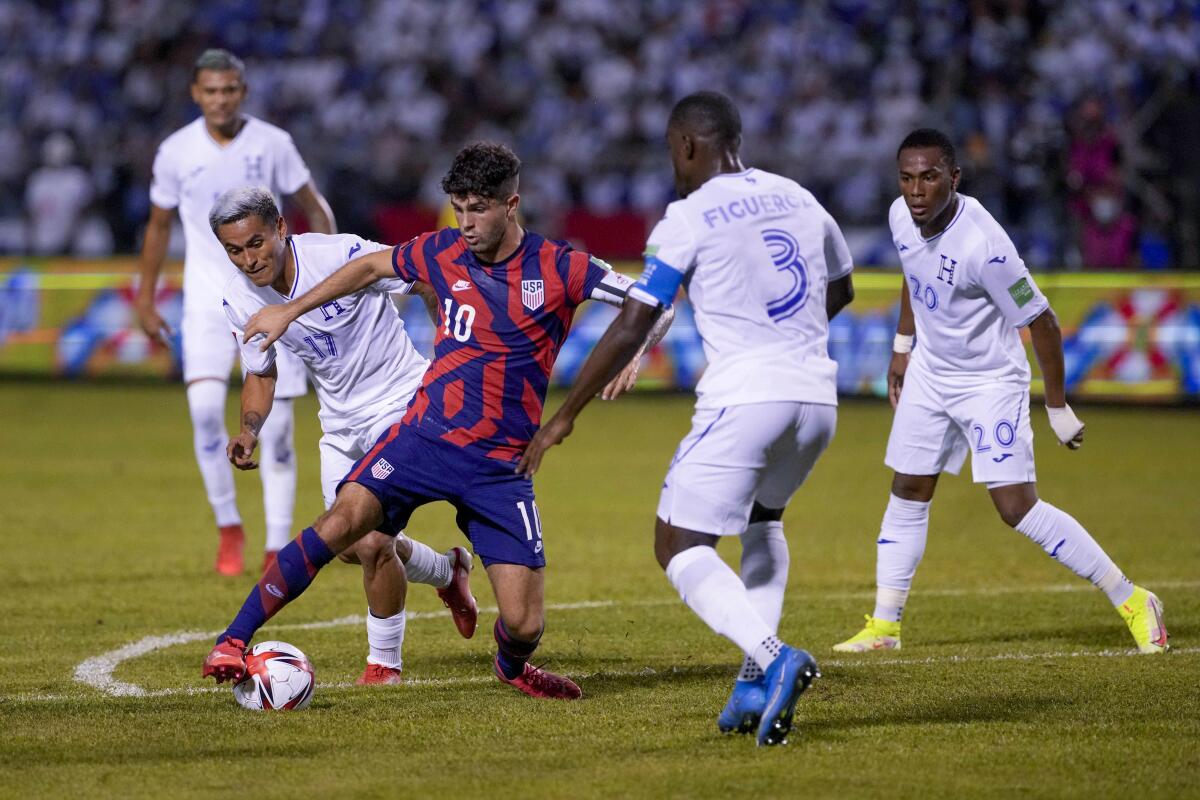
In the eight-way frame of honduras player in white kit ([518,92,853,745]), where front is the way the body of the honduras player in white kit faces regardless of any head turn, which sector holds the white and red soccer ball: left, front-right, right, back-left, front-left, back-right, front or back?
front-left

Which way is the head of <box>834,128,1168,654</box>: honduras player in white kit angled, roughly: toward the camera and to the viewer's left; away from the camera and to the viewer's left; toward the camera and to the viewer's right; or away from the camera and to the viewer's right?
toward the camera and to the viewer's left

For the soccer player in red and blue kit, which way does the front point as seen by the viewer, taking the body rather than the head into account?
toward the camera

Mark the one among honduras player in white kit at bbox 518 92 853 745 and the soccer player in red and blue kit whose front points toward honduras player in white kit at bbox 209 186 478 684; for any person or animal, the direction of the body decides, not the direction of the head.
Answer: honduras player in white kit at bbox 518 92 853 745

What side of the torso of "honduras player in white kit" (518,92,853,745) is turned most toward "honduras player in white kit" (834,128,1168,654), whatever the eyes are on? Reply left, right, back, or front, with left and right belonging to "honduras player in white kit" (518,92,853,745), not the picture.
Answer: right

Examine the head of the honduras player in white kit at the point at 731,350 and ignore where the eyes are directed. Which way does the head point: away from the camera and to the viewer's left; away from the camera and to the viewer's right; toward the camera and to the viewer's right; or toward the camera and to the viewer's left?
away from the camera and to the viewer's left

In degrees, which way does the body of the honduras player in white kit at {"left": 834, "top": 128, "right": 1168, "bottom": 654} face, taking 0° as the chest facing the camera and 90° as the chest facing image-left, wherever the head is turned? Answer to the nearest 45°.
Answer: approximately 45°

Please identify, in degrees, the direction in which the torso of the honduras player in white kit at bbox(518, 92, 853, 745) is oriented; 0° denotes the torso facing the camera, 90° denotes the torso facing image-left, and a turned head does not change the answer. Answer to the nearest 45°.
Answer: approximately 135°

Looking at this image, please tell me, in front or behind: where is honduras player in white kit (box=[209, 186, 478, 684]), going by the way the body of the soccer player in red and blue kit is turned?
behind

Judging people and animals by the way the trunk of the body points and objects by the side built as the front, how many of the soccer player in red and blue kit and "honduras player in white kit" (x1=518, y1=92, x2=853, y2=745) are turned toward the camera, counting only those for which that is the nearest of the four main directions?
1

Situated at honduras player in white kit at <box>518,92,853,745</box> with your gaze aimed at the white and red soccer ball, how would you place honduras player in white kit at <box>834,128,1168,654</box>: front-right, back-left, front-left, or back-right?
back-right

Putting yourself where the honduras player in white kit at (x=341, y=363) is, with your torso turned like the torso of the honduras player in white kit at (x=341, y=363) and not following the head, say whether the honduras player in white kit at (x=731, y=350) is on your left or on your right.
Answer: on your left
